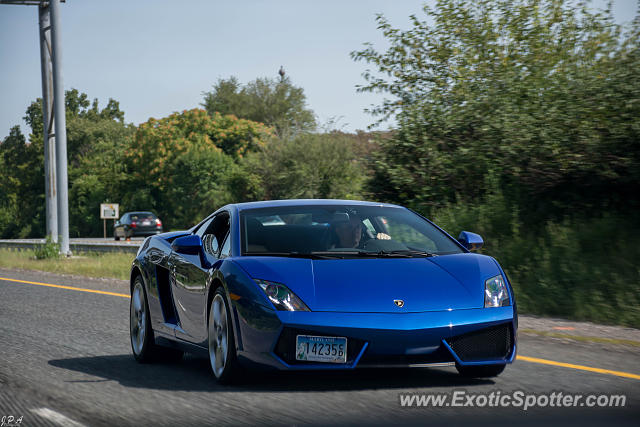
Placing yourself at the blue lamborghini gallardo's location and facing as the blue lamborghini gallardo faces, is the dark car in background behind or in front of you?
behind

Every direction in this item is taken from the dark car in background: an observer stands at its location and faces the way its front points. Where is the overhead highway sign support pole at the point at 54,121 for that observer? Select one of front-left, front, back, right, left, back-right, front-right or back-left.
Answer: back-left

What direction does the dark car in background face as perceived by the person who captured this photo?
facing away from the viewer and to the left of the viewer

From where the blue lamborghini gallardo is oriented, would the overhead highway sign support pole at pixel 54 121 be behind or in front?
behind

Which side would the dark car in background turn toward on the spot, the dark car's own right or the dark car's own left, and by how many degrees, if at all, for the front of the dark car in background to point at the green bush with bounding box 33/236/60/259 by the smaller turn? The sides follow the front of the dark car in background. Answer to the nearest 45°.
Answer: approximately 135° to the dark car's own left

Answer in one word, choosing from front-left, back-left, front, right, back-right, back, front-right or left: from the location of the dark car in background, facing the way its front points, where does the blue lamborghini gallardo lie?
back-left

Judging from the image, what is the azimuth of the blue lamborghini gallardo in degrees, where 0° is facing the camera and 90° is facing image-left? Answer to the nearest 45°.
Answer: approximately 315°

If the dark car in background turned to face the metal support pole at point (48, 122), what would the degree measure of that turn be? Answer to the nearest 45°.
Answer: approximately 135° to its left

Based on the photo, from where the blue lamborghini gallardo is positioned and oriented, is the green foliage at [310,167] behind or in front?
behind

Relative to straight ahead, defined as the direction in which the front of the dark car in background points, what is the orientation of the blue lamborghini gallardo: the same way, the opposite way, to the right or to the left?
the opposite way

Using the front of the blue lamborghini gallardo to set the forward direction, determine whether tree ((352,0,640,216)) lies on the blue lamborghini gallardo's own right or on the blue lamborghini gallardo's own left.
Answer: on the blue lamborghini gallardo's own left
